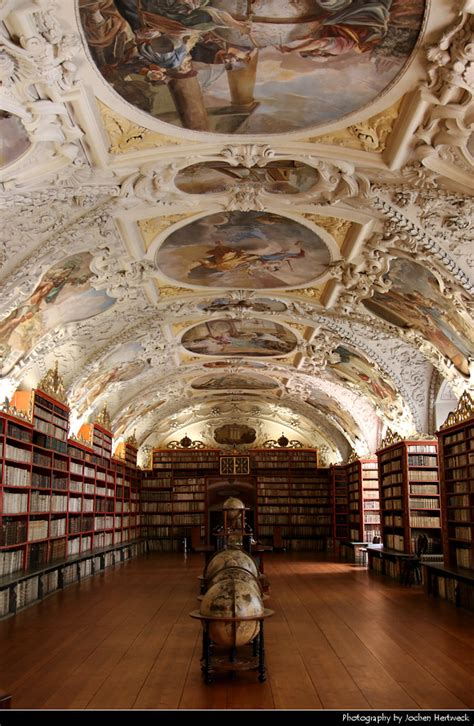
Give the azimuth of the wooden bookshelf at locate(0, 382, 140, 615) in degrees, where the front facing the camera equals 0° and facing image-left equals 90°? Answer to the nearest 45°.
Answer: approximately 315°

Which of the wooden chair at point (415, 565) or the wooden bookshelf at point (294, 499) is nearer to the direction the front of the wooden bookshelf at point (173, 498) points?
the wooden chair

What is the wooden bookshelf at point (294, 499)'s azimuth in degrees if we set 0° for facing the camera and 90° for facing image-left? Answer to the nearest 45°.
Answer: approximately 0°

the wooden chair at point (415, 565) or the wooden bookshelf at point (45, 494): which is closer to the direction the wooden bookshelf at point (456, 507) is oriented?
the wooden bookshelf

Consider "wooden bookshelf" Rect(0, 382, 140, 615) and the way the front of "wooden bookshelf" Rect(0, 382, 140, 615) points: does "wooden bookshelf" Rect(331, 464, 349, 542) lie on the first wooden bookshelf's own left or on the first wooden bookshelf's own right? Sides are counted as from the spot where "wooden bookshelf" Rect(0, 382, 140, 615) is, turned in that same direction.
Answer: on the first wooden bookshelf's own left

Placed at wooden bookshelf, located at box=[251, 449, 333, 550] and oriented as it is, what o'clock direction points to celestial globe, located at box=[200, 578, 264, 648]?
The celestial globe is roughly at 12 o'clock from the wooden bookshelf.

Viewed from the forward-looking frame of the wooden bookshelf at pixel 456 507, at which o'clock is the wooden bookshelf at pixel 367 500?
the wooden bookshelf at pixel 367 500 is roughly at 4 o'clock from the wooden bookshelf at pixel 456 507.

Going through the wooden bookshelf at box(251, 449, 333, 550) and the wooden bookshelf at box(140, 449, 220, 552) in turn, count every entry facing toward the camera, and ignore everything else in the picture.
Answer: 2
